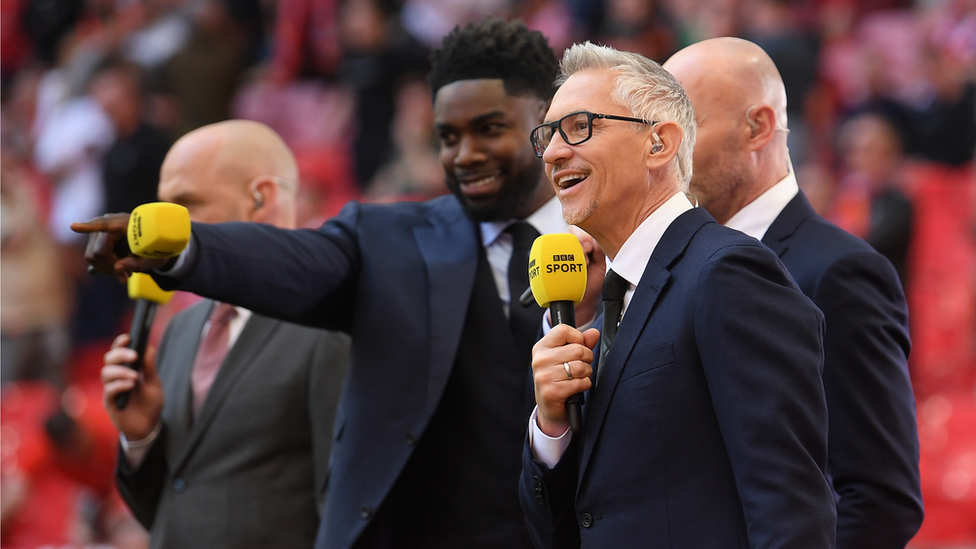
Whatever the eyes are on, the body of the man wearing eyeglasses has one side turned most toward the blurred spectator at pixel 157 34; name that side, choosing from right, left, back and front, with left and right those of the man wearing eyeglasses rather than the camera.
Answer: right

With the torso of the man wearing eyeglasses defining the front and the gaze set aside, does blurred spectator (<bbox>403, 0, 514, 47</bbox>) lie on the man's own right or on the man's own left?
on the man's own right

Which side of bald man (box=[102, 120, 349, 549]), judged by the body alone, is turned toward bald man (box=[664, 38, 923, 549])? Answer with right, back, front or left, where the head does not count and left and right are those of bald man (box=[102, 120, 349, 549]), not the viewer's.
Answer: left

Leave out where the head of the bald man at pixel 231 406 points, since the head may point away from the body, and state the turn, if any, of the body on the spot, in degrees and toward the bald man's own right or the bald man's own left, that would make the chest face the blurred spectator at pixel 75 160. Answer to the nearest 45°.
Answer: approximately 135° to the bald man's own right

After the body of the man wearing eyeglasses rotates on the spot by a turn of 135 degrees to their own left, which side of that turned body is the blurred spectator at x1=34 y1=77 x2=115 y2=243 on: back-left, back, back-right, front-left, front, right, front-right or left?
back-left

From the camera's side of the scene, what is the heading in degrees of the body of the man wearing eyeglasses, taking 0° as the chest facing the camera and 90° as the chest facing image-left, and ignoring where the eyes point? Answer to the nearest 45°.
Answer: approximately 45°

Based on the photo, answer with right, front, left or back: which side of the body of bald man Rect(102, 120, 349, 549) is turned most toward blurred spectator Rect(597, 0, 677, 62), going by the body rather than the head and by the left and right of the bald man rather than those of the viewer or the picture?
back

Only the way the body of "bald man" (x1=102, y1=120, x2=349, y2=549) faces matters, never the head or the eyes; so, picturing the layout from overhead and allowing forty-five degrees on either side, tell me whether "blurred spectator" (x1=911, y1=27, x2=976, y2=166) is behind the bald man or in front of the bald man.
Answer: behind

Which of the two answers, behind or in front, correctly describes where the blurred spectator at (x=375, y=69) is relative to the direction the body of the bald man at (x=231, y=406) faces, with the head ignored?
behind

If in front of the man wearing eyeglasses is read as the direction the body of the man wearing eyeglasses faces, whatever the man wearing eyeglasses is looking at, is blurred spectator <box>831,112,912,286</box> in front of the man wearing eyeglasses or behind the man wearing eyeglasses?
behind
